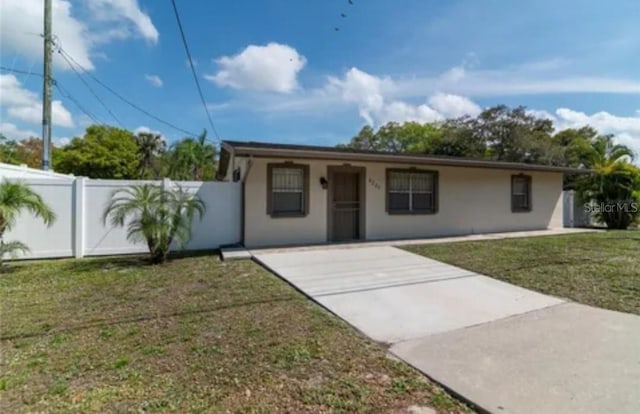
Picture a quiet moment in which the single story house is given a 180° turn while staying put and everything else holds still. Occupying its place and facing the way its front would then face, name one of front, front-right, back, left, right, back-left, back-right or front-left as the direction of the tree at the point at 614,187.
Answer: right

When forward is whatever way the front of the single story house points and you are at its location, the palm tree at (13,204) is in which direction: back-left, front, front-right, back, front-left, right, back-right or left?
right

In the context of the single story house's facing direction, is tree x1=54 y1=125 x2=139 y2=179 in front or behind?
behind

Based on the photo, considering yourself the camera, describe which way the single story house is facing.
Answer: facing the viewer and to the right of the viewer

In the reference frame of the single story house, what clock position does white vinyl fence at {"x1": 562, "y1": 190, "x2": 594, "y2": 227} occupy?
The white vinyl fence is roughly at 9 o'clock from the single story house.

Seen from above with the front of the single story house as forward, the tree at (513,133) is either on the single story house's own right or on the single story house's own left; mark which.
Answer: on the single story house's own left

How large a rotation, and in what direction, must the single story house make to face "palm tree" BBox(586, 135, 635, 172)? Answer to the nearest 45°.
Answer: approximately 90° to its left

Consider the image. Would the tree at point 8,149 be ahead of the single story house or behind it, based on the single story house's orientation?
behind

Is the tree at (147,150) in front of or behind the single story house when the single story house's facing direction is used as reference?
behind

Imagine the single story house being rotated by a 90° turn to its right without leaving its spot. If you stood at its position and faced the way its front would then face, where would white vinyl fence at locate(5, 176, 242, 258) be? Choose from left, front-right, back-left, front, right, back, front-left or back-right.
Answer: front

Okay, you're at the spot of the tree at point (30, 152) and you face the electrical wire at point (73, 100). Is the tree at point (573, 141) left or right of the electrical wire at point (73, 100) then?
left

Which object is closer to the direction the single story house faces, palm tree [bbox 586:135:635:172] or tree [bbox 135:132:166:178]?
the palm tree
